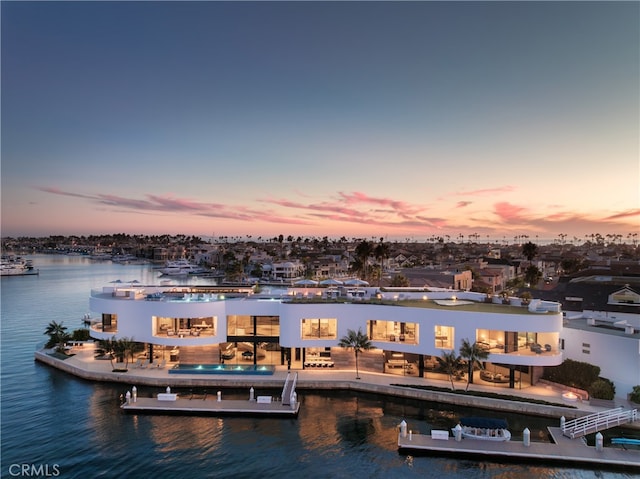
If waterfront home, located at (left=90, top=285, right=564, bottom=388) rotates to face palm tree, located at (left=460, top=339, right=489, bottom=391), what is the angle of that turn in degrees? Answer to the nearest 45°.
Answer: approximately 45° to its left

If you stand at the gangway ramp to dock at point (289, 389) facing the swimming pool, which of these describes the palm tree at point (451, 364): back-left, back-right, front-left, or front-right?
back-right

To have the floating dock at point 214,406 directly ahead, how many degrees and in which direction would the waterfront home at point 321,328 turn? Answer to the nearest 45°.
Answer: approximately 45° to its right

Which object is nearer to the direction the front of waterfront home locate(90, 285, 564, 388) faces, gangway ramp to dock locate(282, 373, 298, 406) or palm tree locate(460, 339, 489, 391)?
the gangway ramp to dock

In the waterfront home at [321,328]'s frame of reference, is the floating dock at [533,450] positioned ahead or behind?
ahead

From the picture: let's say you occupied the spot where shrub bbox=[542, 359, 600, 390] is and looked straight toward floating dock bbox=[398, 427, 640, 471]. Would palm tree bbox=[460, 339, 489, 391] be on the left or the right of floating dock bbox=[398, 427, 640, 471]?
right

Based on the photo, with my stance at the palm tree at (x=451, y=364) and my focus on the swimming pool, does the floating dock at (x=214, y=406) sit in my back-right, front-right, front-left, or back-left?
front-left

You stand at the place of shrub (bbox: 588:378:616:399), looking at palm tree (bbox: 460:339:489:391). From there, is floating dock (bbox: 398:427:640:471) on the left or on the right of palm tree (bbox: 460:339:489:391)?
left

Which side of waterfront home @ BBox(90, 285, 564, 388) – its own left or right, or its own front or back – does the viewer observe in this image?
front

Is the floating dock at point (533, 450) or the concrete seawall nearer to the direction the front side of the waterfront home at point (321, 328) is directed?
the concrete seawall

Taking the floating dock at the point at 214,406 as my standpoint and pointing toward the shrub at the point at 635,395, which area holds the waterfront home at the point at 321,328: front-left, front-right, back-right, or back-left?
front-left

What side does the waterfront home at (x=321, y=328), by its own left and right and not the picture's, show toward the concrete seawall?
front
